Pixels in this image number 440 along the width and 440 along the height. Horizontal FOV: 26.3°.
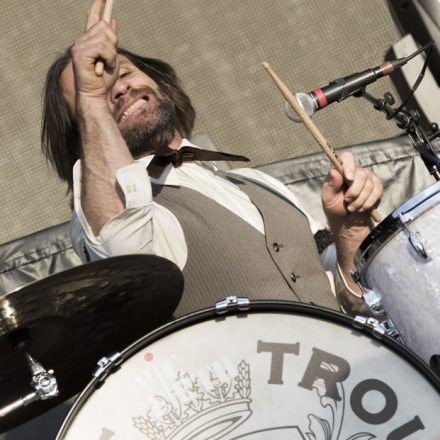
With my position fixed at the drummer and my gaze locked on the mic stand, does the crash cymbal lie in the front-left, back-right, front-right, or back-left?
back-right

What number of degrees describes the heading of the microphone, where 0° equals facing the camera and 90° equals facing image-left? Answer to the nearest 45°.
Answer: approximately 90°
